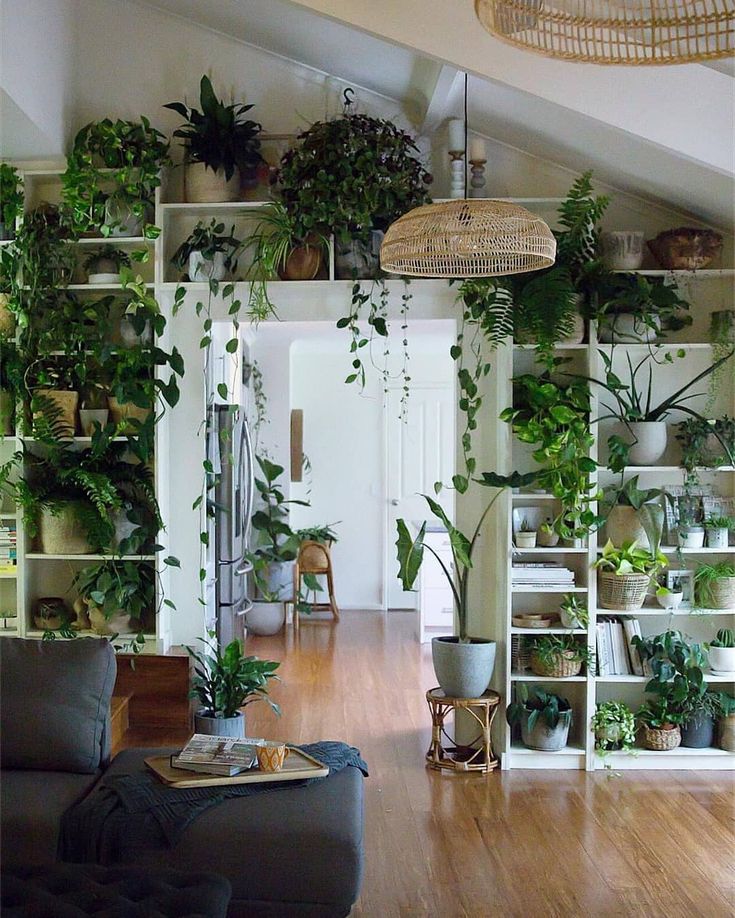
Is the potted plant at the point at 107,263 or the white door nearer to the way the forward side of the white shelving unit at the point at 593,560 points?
the potted plant

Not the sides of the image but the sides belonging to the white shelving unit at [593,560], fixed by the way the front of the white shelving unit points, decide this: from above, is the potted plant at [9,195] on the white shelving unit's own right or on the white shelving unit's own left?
on the white shelving unit's own right

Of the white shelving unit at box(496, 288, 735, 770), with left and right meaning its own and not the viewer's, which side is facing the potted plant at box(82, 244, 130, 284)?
right

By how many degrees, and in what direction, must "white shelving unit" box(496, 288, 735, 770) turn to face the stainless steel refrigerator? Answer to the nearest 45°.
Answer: approximately 90° to its right

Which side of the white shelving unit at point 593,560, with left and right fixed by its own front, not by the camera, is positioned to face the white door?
back

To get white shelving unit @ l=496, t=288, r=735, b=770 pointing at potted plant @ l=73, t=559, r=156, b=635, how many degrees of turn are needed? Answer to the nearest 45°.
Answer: approximately 90° to its right

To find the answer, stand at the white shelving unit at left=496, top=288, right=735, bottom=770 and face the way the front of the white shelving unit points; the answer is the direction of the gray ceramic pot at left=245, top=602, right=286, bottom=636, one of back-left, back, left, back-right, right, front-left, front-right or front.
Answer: back-right

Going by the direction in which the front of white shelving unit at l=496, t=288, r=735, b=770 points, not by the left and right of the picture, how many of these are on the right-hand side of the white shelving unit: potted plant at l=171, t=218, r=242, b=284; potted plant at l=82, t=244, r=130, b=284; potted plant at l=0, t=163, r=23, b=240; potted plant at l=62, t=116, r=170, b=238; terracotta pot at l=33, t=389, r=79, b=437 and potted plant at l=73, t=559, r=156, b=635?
6

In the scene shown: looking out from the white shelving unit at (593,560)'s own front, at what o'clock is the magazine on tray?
The magazine on tray is roughly at 1 o'clock from the white shelving unit.

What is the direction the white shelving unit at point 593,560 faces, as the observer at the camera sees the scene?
facing the viewer

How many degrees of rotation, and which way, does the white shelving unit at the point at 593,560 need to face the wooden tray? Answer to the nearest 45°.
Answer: approximately 45° to its right

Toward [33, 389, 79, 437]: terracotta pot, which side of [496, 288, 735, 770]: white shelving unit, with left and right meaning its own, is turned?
right

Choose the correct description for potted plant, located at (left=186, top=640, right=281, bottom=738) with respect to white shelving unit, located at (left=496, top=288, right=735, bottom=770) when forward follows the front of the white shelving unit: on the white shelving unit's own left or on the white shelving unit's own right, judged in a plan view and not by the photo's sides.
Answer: on the white shelving unit's own right

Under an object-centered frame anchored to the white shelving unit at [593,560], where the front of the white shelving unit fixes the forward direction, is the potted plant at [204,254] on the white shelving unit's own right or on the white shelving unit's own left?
on the white shelving unit's own right
